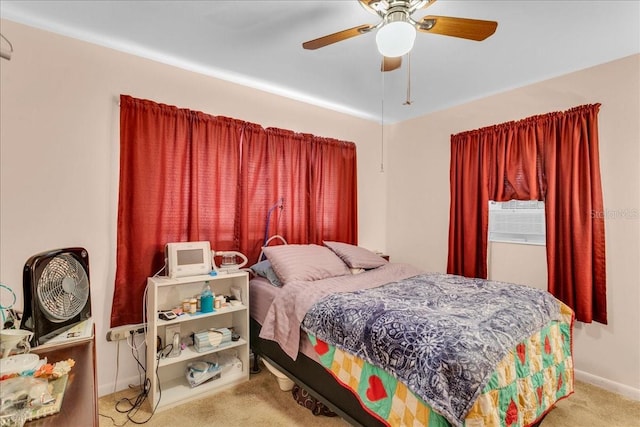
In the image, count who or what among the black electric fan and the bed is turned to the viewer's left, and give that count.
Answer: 0

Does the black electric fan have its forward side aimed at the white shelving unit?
no

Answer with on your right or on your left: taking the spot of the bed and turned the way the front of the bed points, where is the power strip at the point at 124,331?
on your right

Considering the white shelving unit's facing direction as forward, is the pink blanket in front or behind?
in front

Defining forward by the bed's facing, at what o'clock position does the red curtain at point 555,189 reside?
The red curtain is roughly at 9 o'clock from the bed.

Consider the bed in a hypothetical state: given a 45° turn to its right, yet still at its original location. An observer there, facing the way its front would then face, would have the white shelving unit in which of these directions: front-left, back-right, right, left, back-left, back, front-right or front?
right

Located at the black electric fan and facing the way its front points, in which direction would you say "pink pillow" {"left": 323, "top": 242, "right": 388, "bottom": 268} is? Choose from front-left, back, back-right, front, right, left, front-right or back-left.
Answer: front-left

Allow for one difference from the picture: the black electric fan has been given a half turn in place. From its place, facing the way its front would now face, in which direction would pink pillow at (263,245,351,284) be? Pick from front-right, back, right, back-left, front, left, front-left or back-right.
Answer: back-right

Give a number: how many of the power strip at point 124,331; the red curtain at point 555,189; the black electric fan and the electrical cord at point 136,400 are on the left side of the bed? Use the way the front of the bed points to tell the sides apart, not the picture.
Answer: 1

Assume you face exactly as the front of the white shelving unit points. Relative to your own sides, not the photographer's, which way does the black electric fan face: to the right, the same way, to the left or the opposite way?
the same way

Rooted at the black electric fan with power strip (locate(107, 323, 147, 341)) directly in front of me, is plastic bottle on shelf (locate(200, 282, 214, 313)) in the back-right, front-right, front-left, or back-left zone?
front-right

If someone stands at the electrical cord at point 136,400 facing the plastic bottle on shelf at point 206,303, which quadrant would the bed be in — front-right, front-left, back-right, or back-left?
front-right

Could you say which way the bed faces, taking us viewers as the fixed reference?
facing the viewer and to the right of the viewer

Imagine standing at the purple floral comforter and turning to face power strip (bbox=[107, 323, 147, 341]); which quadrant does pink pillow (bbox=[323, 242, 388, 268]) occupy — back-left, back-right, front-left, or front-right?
front-right
